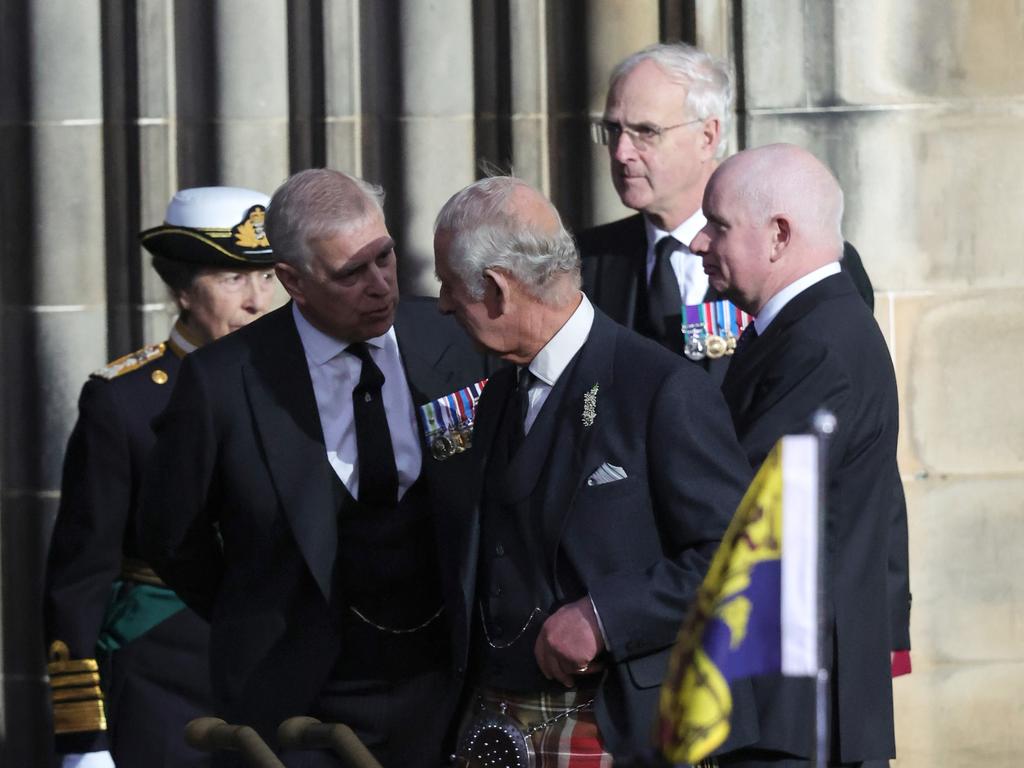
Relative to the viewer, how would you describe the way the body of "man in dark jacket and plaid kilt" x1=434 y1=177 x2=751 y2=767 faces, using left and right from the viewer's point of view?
facing the viewer and to the left of the viewer

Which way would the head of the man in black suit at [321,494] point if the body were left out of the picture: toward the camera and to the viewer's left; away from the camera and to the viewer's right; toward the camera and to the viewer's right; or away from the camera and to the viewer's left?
toward the camera and to the viewer's right

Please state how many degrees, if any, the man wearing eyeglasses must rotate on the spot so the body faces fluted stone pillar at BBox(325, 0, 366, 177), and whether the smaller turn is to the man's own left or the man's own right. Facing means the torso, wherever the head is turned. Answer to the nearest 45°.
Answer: approximately 90° to the man's own right

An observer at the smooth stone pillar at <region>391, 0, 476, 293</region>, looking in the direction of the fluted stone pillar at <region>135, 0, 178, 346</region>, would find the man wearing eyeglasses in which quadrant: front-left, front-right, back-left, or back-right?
back-left

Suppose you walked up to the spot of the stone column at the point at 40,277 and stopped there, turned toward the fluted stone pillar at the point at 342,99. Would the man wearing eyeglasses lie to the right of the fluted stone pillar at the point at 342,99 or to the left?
right

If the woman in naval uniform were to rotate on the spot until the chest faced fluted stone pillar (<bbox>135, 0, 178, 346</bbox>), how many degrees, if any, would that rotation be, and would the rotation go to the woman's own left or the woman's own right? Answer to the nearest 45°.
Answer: approximately 135° to the woman's own left

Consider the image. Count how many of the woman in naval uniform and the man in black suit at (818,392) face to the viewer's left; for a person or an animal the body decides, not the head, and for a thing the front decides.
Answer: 1

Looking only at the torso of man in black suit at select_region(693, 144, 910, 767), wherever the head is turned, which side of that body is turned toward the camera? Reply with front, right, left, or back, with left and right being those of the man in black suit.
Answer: left

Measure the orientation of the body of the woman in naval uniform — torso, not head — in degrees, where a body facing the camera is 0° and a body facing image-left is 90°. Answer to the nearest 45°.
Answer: approximately 315°

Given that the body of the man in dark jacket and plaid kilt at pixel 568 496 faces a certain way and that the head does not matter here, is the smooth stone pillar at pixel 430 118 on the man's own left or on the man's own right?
on the man's own right

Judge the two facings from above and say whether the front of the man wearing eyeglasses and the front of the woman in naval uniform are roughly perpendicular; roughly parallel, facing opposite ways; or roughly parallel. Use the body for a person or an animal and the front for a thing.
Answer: roughly perpendicular

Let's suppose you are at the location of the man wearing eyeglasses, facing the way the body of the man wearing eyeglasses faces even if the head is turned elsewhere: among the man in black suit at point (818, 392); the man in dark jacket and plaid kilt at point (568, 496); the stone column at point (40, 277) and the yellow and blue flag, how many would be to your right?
1

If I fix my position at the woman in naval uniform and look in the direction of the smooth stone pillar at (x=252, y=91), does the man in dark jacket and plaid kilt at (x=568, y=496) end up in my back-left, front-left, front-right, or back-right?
back-right

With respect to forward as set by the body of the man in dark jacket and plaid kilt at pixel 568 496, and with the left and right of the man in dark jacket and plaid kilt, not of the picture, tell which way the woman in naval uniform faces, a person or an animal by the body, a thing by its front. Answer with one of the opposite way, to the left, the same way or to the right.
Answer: to the left
